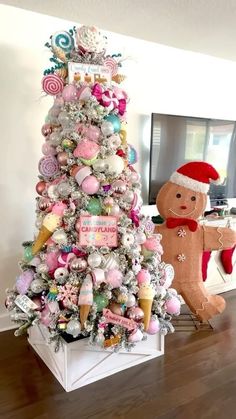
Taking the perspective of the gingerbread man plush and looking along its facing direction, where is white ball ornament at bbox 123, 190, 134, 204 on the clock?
The white ball ornament is roughly at 1 o'clock from the gingerbread man plush.

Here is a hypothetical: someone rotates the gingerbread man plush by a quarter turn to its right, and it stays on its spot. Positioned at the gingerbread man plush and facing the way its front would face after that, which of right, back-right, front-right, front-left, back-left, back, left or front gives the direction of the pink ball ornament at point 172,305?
left

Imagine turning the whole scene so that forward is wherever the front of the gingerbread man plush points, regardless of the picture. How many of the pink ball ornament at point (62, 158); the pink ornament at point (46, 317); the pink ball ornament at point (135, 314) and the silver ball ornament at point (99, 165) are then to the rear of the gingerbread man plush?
0

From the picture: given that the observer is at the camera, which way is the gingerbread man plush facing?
facing the viewer

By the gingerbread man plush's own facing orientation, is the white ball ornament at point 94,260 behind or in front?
in front

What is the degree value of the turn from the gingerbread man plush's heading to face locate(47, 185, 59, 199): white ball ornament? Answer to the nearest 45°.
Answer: approximately 45° to its right

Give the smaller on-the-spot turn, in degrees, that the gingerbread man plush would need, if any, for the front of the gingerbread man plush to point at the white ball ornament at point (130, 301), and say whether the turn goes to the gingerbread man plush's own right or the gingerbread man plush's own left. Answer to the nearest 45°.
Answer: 0° — it already faces it

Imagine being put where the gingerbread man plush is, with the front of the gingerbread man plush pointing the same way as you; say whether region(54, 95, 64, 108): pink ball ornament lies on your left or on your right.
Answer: on your right

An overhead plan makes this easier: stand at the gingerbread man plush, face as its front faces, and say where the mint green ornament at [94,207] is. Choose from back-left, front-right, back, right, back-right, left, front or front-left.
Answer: front-right

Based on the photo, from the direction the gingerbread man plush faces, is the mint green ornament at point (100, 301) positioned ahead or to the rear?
ahead

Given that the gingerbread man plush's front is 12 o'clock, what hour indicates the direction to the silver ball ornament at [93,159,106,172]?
The silver ball ornament is roughly at 1 o'clock from the gingerbread man plush.

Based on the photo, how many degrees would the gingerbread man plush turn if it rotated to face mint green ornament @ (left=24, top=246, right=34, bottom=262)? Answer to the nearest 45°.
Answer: approximately 45° to its right

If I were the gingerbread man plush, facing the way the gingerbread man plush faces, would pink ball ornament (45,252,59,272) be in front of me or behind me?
in front

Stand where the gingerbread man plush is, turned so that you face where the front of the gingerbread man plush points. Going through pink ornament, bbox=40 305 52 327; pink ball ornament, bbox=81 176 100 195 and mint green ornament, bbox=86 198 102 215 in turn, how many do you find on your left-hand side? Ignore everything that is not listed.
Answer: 0

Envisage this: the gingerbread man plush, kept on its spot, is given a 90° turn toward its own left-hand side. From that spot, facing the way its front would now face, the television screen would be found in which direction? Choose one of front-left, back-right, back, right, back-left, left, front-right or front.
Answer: left
